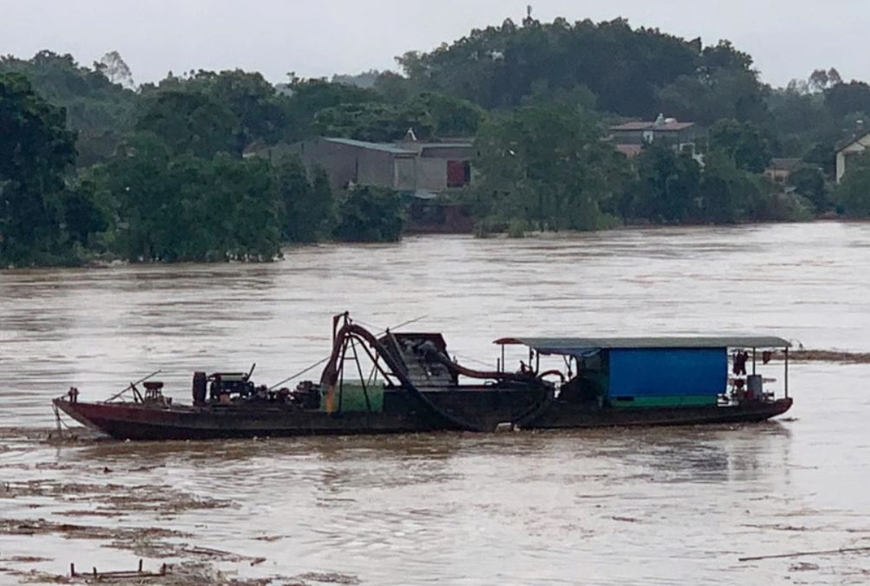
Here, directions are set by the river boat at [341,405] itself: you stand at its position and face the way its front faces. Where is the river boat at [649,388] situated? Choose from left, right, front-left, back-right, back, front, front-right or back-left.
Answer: back

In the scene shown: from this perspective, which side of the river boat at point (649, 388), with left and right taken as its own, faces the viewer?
left

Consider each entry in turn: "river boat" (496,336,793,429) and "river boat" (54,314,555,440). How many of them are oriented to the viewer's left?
2

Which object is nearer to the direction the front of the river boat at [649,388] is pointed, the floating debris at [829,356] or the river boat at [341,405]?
the river boat

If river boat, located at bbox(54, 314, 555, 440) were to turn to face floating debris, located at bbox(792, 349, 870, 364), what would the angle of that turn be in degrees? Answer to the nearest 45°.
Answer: approximately 135° to its right

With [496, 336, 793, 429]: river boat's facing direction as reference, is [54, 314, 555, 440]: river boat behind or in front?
in front

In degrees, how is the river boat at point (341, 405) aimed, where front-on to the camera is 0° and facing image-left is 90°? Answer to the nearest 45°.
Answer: approximately 90°

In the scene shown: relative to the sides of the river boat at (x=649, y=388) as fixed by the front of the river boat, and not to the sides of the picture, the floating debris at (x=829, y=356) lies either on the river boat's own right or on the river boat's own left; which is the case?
on the river boat's own right
